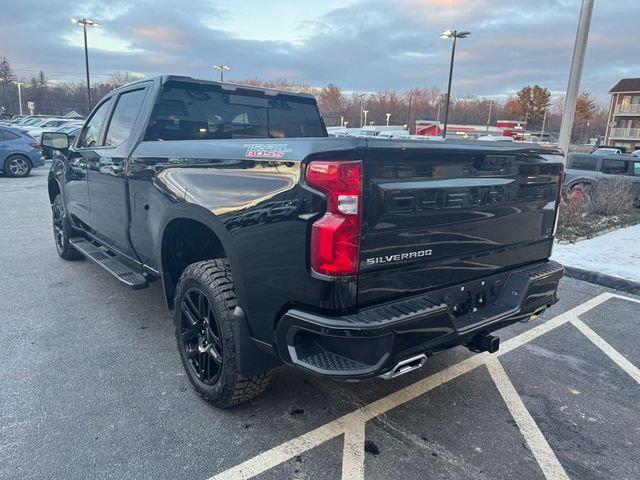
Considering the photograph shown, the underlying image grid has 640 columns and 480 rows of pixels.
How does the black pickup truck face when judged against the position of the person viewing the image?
facing away from the viewer and to the left of the viewer

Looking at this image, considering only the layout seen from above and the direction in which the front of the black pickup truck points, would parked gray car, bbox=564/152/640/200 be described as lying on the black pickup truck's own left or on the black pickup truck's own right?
on the black pickup truck's own right

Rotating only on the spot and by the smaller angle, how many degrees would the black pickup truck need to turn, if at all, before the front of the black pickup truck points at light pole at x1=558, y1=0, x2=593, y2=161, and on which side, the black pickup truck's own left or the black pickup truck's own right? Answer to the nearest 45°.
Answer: approximately 90° to the black pickup truck's own right

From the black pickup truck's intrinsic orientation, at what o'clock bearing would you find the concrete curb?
The concrete curb is roughly at 3 o'clock from the black pickup truck.

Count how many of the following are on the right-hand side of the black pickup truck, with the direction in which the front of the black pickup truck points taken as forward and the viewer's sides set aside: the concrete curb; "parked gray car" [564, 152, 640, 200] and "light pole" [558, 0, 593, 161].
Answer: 3

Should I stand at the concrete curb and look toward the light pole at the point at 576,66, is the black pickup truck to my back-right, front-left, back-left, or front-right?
back-left
